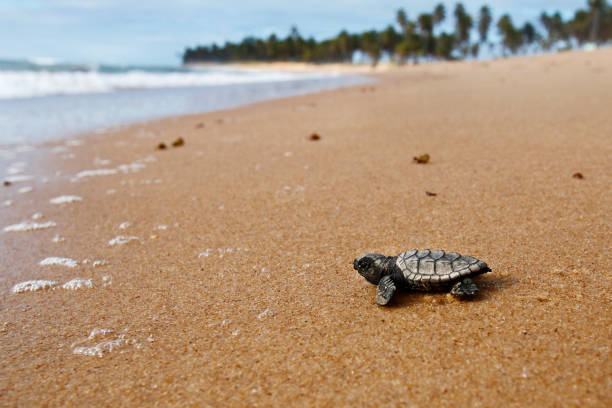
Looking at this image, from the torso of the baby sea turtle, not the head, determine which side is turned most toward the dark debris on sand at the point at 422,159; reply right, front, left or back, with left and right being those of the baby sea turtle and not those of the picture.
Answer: right

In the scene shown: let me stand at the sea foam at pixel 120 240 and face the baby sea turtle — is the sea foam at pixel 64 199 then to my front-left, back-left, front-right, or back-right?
back-left

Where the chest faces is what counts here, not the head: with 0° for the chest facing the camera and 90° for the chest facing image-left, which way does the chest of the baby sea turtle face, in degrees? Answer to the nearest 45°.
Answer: approximately 90°

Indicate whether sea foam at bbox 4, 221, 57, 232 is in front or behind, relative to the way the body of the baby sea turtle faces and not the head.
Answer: in front

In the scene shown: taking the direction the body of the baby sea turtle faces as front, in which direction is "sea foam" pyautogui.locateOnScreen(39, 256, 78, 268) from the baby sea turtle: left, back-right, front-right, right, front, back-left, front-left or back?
front

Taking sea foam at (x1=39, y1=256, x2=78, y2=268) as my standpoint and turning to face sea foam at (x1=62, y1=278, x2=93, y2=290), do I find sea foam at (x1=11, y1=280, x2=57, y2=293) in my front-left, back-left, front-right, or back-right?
front-right

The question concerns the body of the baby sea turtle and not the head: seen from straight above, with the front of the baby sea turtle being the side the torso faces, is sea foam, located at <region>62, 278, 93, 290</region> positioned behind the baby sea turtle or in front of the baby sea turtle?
in front

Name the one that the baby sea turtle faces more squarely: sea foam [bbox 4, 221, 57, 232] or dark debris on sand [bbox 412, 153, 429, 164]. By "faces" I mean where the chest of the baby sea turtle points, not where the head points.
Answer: the sea foam

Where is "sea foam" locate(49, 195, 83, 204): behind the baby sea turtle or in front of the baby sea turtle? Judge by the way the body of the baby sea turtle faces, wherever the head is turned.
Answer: in front

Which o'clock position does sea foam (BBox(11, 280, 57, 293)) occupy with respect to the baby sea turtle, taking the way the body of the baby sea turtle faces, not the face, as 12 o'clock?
The sea foam is roughly at 12 o'clock from the baby sea turtle.

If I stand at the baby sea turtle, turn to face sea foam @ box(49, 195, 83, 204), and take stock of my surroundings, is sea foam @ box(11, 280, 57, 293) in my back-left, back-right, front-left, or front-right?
front-left
